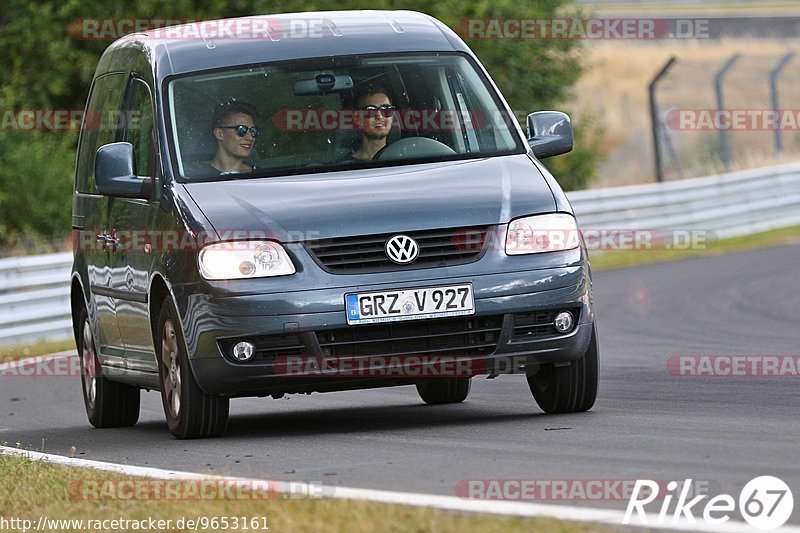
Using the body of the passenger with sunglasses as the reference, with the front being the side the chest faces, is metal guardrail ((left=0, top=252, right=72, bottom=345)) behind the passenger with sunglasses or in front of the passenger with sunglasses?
behind

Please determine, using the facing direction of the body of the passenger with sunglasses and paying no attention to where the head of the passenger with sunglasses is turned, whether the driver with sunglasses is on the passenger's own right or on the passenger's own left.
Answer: on the passenger's own left

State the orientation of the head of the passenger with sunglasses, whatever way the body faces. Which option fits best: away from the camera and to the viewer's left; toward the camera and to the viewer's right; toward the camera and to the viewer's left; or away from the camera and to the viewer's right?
toward the camera and to the viewer's right

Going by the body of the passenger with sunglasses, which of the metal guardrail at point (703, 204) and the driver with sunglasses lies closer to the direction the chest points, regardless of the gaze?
the driver with sunglasses

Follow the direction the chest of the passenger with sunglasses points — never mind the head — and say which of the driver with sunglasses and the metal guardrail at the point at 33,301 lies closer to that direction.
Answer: the driver with sunglasses

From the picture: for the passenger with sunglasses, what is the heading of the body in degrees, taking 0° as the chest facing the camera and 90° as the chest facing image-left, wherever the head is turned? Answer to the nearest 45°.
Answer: approximately 315°
